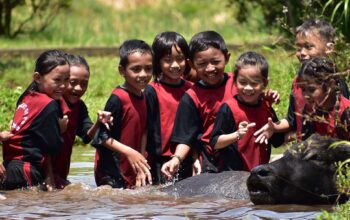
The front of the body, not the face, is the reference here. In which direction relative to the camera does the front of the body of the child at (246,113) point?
toward the camera

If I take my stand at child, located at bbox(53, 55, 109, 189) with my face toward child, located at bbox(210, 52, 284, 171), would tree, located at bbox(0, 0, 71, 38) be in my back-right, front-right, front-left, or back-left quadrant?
back-left

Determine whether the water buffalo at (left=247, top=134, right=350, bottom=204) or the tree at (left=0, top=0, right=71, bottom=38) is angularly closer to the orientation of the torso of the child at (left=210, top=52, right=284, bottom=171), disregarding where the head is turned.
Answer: the water buffalo

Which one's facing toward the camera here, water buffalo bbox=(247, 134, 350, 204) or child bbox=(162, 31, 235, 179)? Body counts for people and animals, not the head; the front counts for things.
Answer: the child

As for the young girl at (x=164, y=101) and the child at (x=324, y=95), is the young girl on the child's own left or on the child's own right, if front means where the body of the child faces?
on the child's own right

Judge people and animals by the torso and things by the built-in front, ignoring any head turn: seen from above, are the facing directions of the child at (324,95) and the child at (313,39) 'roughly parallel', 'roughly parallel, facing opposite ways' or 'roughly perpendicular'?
roughly parallel

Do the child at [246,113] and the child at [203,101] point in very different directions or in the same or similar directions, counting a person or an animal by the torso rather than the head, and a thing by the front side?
same or similar directions

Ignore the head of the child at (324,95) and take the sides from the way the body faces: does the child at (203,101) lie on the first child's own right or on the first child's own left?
on the first child's own right

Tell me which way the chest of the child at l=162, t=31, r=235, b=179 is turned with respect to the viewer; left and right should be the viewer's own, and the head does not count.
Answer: facing the viewer

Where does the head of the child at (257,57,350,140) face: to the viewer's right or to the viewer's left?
to the viewer's left

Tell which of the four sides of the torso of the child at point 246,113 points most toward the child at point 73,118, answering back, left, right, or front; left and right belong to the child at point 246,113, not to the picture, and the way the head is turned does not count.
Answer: right
